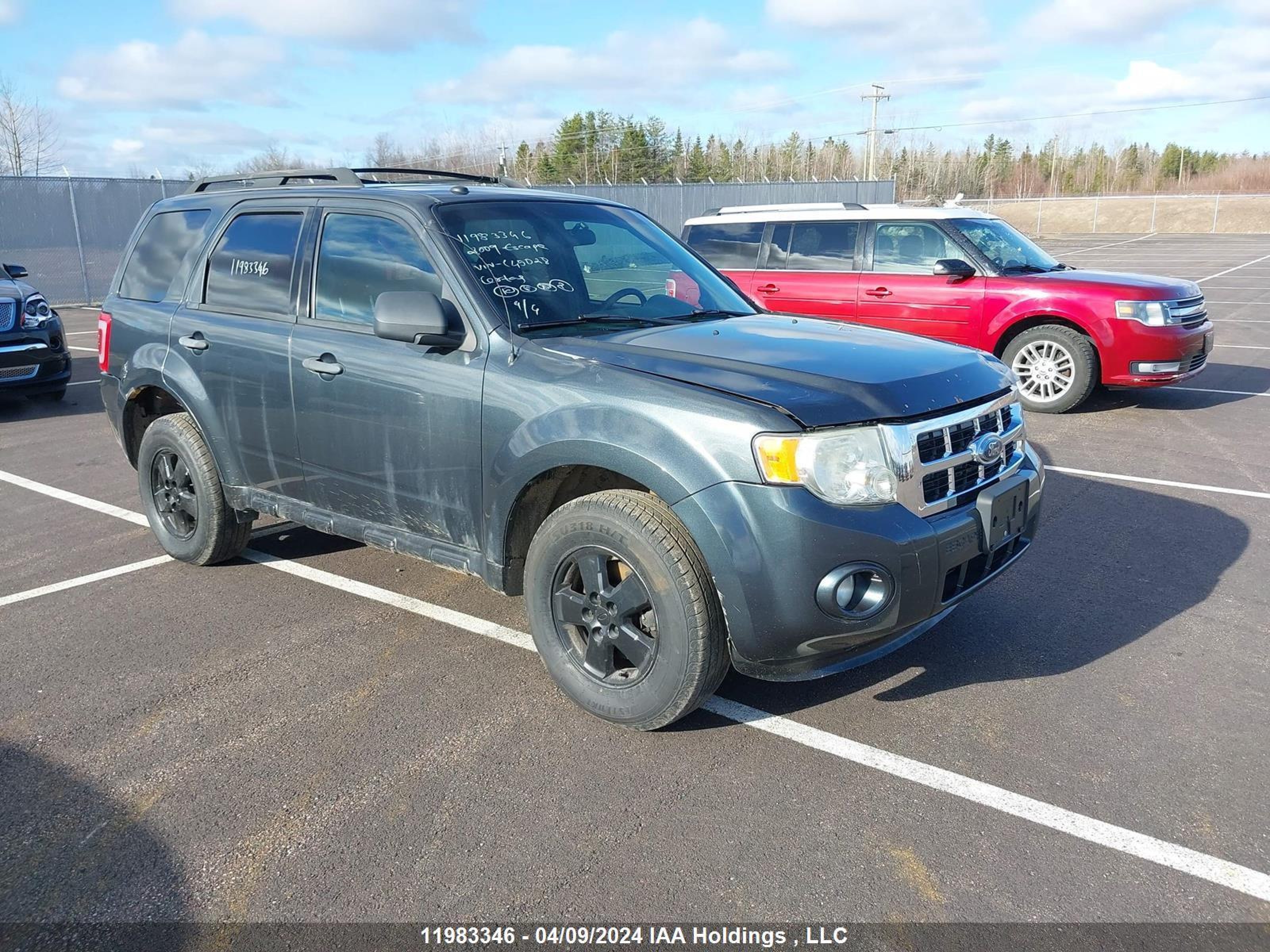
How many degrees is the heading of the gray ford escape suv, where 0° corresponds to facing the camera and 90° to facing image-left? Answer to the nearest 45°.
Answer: approximately 315°

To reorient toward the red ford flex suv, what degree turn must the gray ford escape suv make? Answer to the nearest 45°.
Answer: approximately 90° to its left

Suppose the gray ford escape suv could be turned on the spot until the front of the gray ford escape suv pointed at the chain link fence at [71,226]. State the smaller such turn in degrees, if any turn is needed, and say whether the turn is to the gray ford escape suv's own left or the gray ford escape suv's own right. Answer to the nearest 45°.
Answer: approximately 180°
